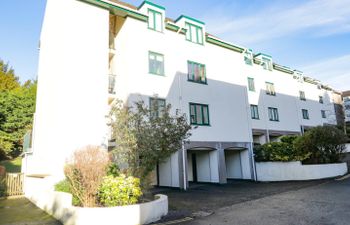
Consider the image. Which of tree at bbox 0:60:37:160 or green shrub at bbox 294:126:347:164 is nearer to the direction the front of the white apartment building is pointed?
the green shrub

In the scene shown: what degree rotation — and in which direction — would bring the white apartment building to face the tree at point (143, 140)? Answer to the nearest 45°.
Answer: approximately 45° to its right

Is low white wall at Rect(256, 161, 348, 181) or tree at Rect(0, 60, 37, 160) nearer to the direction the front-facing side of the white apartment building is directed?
the low white wall

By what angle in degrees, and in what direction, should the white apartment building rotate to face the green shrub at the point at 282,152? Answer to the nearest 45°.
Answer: approximately 45° to its left

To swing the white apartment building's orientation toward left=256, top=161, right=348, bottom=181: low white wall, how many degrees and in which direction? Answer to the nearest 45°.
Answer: approximately 45° to its left

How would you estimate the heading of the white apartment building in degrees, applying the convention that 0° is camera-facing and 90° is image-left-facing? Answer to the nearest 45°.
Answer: approximately 315°

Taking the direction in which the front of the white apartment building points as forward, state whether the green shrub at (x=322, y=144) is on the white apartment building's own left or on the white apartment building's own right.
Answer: on the white apartment building's own left
